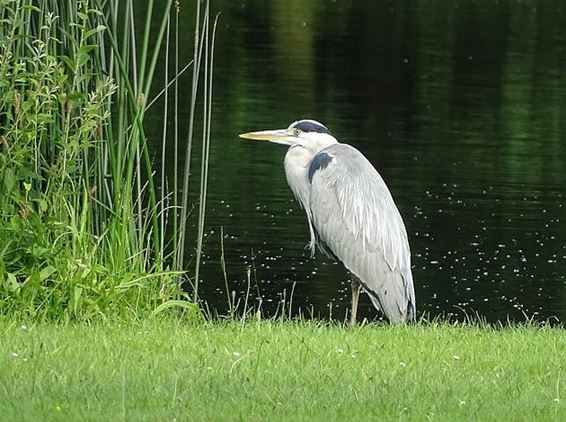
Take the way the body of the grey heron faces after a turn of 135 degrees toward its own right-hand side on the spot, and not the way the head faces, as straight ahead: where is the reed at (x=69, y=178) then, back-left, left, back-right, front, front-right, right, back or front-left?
back

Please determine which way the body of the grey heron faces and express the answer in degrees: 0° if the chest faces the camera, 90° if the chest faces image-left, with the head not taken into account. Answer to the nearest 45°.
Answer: approximately 90°
